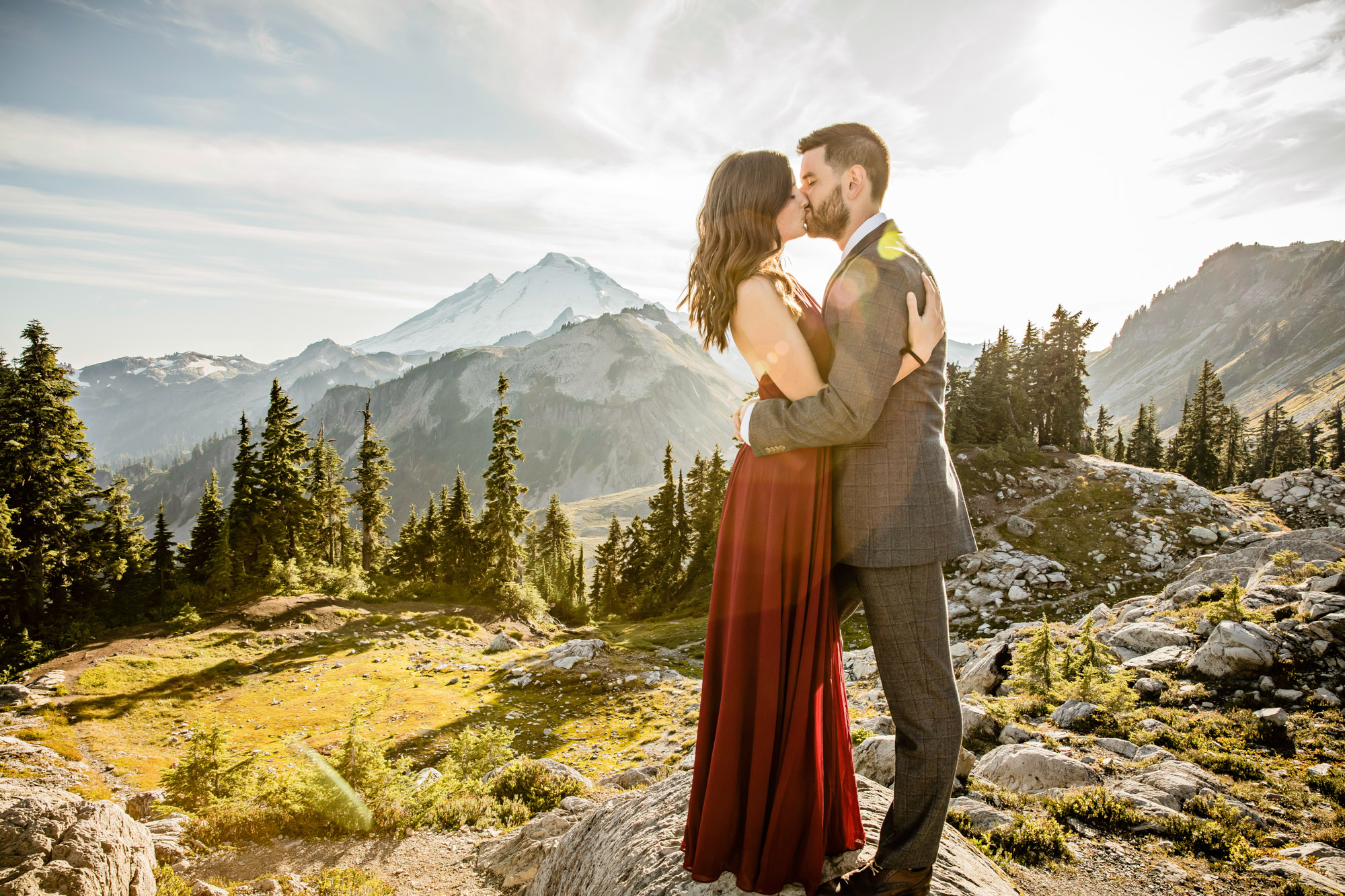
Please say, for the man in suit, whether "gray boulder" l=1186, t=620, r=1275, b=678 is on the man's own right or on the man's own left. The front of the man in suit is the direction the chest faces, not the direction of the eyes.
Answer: on the man's own right

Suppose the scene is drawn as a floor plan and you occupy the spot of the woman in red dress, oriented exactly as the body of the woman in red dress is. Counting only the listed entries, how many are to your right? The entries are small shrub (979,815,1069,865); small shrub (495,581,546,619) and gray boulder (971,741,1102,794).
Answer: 0

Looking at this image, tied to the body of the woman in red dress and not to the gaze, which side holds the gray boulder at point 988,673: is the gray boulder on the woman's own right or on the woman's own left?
on the woman's own left

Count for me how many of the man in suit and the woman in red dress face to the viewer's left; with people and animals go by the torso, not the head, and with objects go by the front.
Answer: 1

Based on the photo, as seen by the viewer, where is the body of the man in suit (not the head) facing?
to the viewer's left

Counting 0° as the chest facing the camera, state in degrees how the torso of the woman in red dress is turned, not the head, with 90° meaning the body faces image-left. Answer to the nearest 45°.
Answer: approximately 270°

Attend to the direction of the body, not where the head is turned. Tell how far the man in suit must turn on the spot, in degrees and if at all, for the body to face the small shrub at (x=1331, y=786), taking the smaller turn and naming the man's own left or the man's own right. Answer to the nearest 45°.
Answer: approximately 135° to the man's own right

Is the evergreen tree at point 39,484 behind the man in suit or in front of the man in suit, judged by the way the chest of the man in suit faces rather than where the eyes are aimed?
in front

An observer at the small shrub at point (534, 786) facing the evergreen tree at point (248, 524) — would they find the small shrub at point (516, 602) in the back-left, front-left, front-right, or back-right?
front-right

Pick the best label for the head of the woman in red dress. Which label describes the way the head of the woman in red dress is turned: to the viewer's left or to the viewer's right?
to the viewer's right

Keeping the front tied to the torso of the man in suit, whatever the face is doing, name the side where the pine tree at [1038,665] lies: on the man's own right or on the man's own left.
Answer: on the man's own right

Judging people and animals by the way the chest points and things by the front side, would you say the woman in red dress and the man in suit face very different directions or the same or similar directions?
very different directions

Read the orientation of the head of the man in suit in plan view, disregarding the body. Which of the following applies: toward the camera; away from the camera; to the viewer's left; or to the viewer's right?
to the viewer's left
